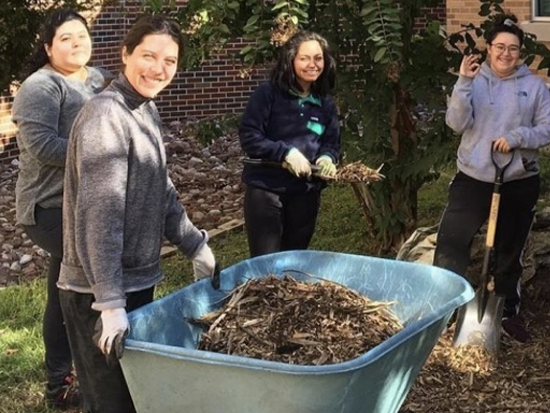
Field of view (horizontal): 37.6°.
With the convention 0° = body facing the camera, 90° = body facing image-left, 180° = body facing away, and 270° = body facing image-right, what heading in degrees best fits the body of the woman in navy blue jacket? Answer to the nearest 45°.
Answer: approximately 315°

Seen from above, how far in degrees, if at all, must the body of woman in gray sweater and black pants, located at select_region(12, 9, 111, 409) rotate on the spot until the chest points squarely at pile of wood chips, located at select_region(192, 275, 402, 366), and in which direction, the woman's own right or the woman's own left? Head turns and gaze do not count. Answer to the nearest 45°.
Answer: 0° — they already face it

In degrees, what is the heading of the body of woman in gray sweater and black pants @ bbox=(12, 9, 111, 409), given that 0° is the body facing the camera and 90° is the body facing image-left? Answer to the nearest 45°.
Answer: approximately 315°

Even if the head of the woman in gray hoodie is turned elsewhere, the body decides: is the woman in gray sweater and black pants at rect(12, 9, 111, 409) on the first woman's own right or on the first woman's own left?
on the first woman's own right

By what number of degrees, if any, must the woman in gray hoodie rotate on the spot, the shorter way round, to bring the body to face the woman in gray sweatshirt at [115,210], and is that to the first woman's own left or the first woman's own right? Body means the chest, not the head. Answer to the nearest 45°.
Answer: approximately 45° to the first woman's own right
